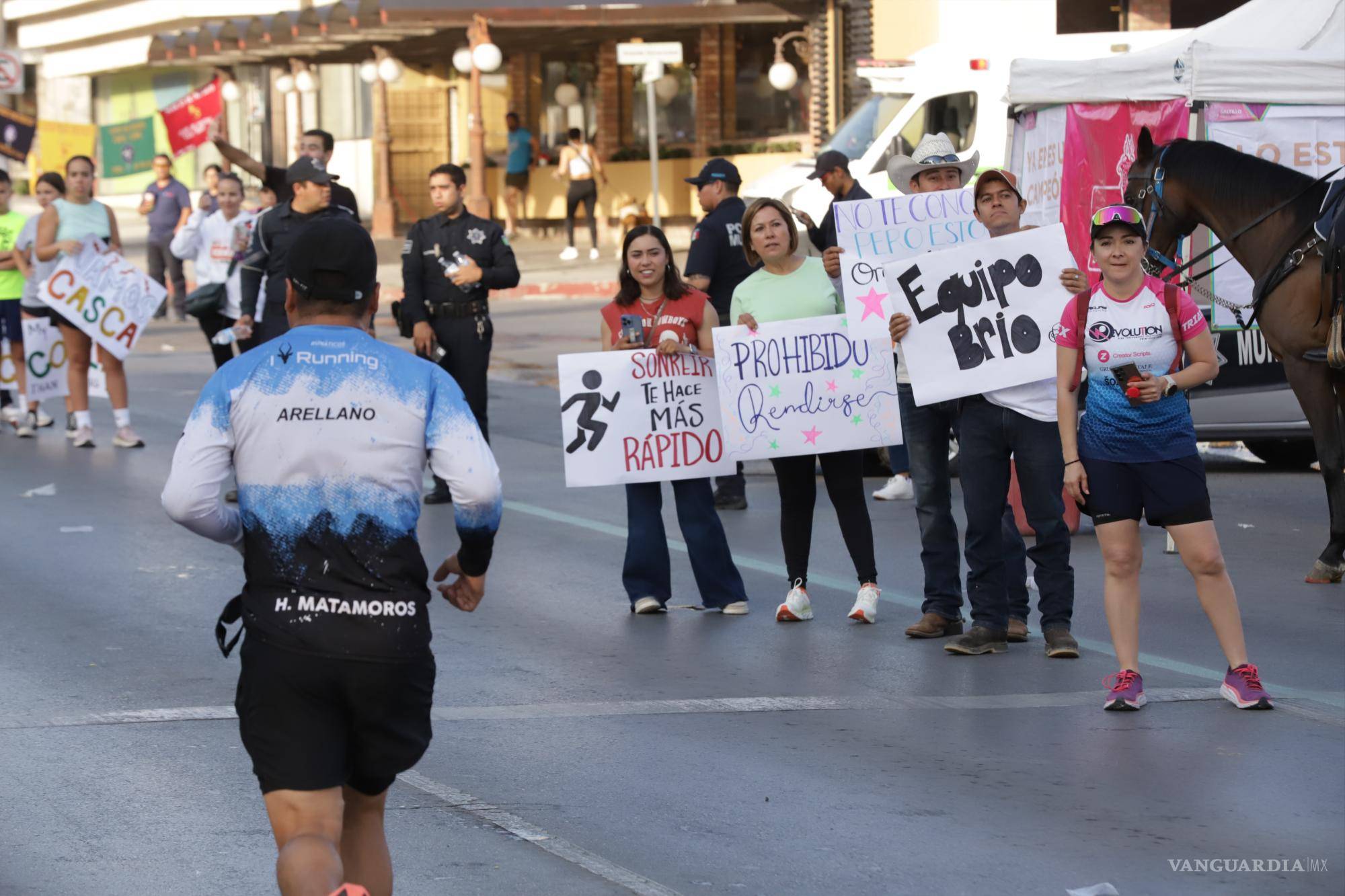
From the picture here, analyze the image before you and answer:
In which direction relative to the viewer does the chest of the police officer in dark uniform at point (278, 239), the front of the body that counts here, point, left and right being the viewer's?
facing the viewer and to the right of the viewer

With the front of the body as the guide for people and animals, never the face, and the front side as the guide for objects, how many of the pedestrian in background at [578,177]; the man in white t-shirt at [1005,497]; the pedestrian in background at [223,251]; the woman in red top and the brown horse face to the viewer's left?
1

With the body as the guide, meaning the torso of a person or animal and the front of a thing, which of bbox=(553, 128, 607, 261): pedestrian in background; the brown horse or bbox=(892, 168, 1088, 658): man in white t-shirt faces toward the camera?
the man in white t-shirt

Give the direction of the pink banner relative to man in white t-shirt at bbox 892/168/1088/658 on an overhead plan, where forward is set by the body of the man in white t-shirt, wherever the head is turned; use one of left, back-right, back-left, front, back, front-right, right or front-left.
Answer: back

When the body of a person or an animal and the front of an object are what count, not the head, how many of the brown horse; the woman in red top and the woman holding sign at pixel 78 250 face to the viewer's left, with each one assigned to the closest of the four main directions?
1

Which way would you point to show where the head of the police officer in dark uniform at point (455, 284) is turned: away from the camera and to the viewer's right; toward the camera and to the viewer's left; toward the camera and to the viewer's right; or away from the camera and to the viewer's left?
toward the camera and to the viewer's left

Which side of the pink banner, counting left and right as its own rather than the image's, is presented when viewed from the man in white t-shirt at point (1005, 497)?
front

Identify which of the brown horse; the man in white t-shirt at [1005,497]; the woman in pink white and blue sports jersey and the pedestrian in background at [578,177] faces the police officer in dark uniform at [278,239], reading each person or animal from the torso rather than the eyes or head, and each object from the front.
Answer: the brown horse

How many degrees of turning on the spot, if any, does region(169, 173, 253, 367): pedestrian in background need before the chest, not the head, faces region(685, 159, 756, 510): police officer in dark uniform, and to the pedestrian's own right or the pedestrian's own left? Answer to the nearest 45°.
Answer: approximately 45° to the pedestrian's own left

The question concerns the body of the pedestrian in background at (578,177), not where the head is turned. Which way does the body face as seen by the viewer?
away from the camera

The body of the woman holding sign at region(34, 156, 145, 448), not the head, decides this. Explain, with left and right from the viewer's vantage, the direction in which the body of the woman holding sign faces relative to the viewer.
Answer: facing the viewer

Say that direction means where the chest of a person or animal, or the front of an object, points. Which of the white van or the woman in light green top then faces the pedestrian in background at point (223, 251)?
the white van

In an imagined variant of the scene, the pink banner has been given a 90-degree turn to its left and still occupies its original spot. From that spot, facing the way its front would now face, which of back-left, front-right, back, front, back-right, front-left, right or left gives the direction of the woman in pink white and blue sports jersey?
right

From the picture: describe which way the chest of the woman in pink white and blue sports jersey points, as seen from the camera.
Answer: toward the camera
